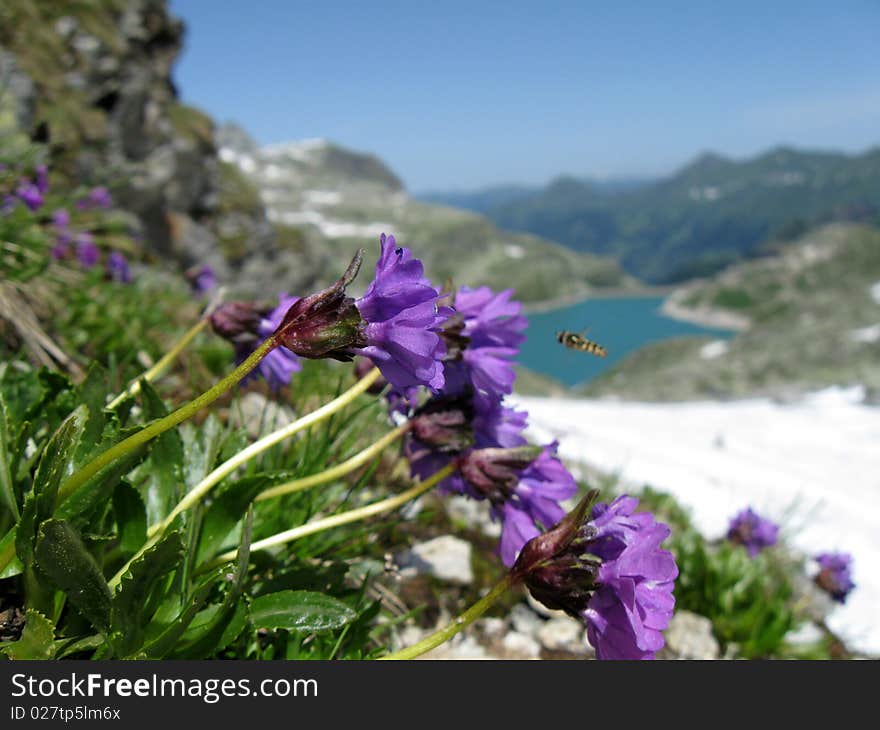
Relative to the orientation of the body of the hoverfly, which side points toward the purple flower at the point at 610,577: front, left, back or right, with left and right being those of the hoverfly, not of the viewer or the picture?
left

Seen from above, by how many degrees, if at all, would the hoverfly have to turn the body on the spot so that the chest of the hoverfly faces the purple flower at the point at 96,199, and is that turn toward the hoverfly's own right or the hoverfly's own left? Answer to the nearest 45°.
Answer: approximately 45° to the hoverfly's own right

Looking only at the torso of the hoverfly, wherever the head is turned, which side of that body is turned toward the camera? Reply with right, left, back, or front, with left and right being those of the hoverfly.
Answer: left

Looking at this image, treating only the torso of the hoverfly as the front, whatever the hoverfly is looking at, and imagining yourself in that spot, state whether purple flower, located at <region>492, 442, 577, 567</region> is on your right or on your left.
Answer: on your left
